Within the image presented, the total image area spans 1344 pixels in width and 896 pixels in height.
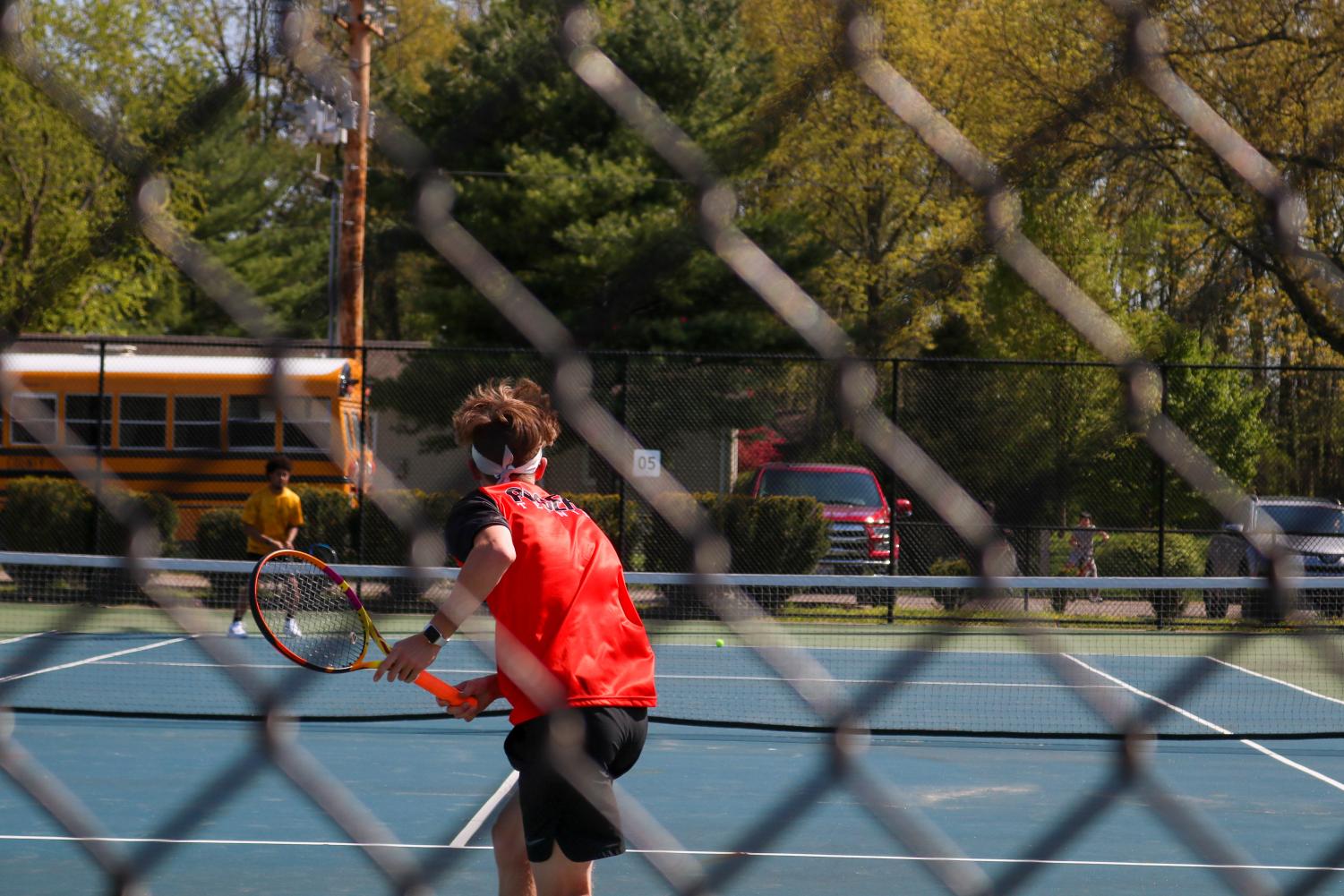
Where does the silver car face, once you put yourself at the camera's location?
facing the viewer

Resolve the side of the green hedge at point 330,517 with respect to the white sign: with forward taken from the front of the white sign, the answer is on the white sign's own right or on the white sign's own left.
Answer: on the white sign's own right

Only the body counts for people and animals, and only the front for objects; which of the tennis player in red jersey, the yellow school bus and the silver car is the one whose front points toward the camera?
the silver car

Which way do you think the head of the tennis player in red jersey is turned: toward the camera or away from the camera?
away from the camera

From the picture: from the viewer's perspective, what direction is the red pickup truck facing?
toward the camera

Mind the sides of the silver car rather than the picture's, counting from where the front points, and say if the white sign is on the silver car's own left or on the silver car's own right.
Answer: on the silver car's own right

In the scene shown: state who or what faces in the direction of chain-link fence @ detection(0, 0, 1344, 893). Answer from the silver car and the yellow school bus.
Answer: the silver car

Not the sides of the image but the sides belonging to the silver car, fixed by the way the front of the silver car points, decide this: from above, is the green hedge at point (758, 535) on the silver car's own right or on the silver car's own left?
on the silver car's own right

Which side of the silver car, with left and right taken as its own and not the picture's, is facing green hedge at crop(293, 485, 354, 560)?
right

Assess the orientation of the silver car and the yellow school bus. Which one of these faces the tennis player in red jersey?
the silver car

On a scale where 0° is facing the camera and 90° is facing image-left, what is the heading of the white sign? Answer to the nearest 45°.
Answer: approximately 0°

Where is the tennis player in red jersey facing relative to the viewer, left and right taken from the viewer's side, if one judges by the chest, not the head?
facing away from the viewer and to the left of the viewer

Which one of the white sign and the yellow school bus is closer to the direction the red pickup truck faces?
the white sign
